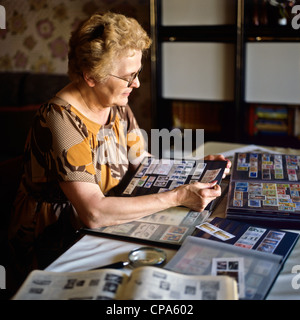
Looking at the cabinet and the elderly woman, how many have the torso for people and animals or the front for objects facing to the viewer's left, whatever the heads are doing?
0

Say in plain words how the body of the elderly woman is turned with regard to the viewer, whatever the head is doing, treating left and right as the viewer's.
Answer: facing the viewer and to the right of the viewer

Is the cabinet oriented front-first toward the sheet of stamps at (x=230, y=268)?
yes

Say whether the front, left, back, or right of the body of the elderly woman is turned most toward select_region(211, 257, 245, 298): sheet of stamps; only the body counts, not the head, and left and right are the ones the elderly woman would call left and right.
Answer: front

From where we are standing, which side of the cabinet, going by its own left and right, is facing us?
front

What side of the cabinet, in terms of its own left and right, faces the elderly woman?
front

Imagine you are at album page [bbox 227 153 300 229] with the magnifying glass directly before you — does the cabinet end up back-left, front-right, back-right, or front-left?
back-right
